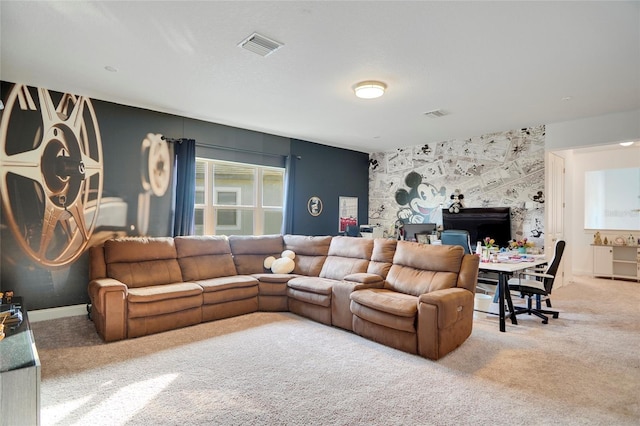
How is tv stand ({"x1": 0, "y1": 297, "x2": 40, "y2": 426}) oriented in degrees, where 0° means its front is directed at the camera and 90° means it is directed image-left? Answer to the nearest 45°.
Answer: approximately 270°

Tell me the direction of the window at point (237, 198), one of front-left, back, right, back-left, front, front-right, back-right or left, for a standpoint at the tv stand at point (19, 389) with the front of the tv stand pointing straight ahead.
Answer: front-left

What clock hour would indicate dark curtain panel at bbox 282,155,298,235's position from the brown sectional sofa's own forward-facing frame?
The dark curtain panel is roughly at 6 o'clock from the brown sectional sofa.

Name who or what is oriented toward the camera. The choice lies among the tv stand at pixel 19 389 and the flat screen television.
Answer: the flat screen television

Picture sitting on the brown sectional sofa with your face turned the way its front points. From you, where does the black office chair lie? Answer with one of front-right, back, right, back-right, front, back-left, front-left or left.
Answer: left

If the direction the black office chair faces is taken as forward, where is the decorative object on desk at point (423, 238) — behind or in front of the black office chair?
in front

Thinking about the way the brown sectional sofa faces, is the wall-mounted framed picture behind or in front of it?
behind

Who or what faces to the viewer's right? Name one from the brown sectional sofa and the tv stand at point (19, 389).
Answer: the tv stand

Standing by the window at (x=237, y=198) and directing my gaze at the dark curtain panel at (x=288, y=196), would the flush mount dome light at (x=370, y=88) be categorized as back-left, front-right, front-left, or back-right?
front-right

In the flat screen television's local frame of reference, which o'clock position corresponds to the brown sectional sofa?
The brown sectional sofa is roughly at 1 o'clock from the flat screen television.

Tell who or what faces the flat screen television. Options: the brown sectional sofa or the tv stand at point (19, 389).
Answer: the tv stand

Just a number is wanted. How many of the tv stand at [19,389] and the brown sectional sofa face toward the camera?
1

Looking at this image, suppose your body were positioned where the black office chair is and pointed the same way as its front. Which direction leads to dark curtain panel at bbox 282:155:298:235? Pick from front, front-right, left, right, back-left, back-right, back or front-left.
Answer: front

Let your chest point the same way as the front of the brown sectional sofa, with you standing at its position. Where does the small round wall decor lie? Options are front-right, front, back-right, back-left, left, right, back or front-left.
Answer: back

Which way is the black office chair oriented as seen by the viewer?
to the viewer's left

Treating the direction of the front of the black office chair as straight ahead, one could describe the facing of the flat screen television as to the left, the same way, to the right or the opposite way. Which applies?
to the left

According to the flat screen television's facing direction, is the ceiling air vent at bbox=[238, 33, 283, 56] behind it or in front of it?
in front

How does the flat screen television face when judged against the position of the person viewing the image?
facing the viewer

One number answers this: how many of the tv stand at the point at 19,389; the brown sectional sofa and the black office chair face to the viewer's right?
1
